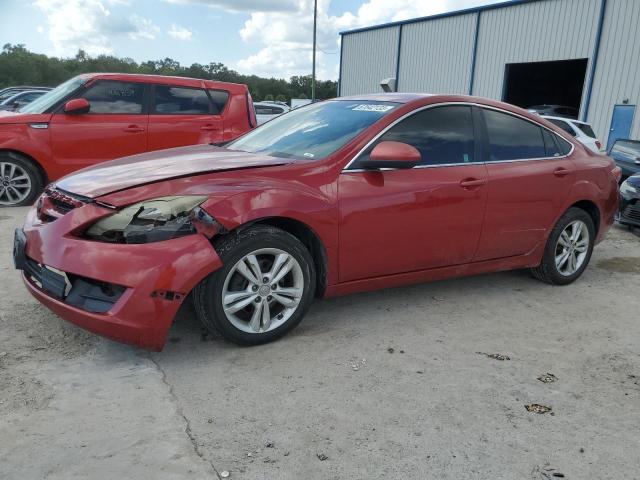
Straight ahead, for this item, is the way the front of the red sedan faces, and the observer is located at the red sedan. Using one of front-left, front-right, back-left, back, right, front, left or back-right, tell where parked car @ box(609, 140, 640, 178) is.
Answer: back

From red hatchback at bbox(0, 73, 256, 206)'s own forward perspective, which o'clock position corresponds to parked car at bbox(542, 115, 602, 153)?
The parked car is roughly at 6 o'clock from the red hatchback.

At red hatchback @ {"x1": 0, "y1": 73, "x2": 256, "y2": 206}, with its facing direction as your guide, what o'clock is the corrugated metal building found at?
The corrugated metal building is roughly at 5 o'clock from the red hatchback.

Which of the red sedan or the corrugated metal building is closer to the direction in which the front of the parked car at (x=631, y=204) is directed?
the red sedan

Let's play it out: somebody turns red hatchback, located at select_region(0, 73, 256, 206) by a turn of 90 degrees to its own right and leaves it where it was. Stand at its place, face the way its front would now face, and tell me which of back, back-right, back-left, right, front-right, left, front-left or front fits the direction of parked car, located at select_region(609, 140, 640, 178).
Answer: right

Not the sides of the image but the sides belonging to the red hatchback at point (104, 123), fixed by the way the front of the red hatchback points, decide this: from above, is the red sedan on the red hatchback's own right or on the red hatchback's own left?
on the red hatchback's own left

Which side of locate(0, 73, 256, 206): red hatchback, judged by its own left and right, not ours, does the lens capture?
left

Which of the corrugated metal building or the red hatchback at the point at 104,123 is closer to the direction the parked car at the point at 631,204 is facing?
the red hatchback

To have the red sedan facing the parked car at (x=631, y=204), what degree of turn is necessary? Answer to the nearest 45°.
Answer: approximately 180°

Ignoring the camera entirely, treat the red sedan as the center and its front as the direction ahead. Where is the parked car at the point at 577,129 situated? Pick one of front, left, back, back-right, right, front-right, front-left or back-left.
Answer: back

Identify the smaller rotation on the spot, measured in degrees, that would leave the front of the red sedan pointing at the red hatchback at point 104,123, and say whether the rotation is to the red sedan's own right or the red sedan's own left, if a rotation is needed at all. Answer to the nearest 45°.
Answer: approximately 90° to the red sedan's own right

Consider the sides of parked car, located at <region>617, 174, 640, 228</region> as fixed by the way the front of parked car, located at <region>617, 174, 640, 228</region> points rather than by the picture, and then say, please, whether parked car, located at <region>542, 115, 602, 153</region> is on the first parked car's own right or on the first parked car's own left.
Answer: on the first parked car's own right
